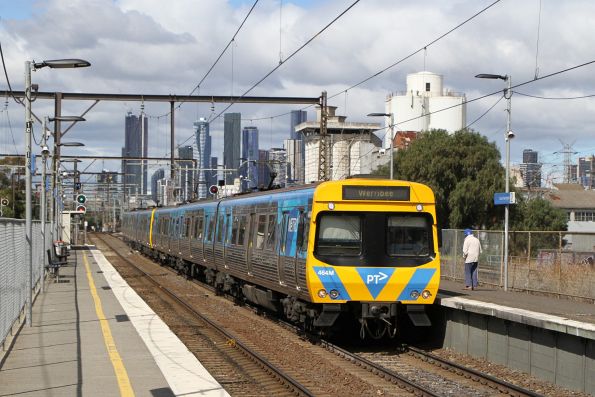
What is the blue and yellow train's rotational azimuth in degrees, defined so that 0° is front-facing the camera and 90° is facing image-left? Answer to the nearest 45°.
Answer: approximately 315°

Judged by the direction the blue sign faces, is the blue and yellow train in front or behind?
in front

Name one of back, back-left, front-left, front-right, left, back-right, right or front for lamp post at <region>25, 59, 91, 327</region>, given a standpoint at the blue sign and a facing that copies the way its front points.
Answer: front-right

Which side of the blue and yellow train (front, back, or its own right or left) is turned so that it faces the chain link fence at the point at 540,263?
left

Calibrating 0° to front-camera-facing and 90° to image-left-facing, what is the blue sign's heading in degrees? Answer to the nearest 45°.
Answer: approximately 0°

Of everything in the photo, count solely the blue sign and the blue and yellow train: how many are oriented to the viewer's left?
0

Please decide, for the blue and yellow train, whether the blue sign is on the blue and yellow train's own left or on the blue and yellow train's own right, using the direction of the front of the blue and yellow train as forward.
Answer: on the blue and yellow train's own left

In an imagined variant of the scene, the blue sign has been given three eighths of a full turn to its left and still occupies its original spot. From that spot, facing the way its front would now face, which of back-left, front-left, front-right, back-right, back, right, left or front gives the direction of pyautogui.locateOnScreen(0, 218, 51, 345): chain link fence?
back
